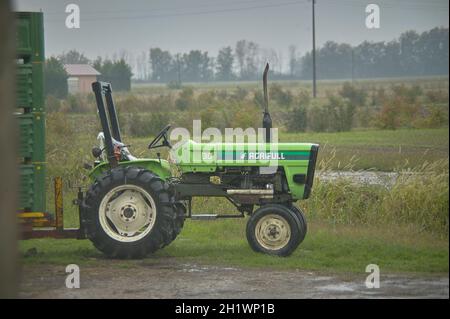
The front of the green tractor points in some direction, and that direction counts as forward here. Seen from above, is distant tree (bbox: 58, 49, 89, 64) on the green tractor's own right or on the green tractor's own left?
on the green tractor's own left

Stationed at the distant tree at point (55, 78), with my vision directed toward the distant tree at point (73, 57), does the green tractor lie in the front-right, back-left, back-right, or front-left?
back-right

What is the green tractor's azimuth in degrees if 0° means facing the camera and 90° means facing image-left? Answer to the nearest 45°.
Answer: approximately 270°

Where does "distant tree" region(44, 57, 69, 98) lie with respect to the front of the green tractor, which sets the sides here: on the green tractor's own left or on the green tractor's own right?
on the green tractor's own left
